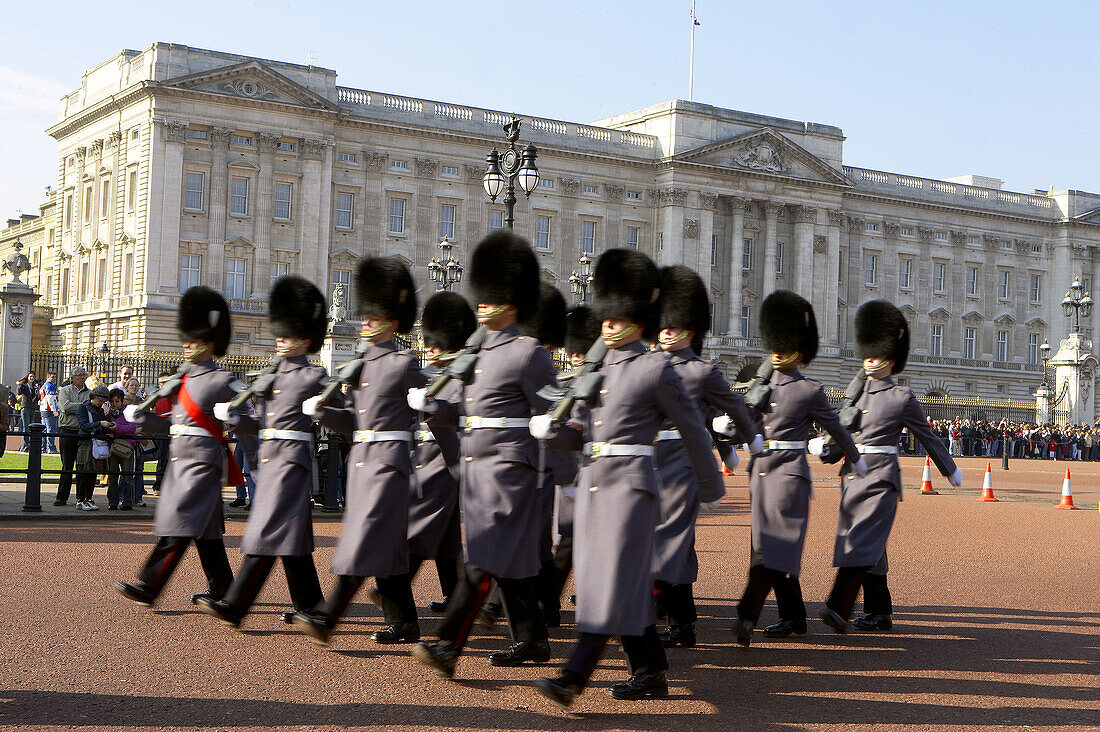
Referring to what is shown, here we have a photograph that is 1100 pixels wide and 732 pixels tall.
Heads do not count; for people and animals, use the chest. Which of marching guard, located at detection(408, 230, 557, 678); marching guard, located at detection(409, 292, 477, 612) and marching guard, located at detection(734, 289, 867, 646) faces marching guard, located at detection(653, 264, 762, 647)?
marching guard, located at detection(734, 289, 867, 646)

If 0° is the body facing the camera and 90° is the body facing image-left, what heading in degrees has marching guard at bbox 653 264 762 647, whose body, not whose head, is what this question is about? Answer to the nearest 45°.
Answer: approximately 45°

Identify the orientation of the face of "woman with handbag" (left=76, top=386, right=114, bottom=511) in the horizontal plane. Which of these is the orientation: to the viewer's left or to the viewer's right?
to the viewer's right

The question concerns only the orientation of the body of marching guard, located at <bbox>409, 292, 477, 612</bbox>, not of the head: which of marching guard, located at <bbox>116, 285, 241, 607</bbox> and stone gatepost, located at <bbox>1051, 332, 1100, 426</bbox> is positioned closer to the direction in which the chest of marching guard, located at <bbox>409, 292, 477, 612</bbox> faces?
the marching guard

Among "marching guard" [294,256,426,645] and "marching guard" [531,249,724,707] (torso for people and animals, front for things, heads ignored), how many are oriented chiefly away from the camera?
0

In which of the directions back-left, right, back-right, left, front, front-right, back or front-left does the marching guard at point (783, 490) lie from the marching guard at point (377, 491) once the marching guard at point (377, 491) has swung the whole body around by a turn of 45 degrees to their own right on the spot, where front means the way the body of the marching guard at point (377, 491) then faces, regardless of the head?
back

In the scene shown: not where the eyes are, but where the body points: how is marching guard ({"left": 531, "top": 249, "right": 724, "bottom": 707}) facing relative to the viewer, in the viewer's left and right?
facing the viewer and to the left of the viewer

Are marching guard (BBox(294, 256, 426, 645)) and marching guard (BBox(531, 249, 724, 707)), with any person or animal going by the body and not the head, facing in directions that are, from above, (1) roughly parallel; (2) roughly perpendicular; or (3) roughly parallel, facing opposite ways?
roughly parallel

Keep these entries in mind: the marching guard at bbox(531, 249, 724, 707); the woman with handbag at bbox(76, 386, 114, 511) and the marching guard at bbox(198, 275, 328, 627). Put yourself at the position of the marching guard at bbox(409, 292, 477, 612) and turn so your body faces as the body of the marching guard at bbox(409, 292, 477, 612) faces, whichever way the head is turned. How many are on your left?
1

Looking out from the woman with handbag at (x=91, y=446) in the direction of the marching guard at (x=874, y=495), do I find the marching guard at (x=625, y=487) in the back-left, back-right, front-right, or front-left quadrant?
front-right

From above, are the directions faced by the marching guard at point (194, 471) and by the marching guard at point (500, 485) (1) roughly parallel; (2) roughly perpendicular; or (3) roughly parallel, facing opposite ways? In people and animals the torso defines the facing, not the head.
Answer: roughly parallel
